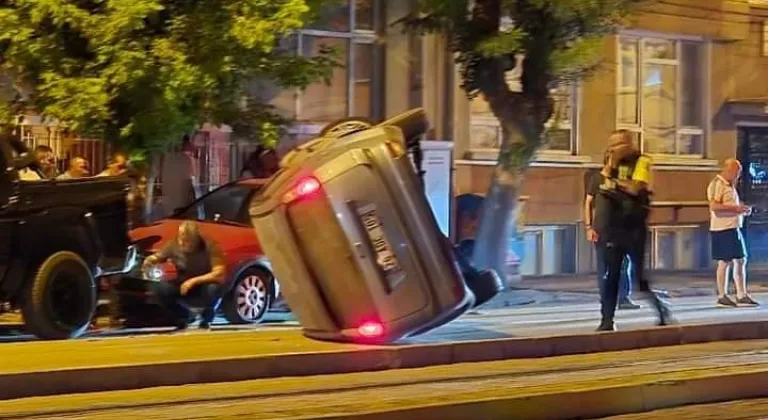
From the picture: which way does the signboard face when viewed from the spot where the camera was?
facing the viewer

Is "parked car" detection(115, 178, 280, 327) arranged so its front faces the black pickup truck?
yes

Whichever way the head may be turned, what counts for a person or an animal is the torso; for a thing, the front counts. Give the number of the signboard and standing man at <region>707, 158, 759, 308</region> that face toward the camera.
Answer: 1

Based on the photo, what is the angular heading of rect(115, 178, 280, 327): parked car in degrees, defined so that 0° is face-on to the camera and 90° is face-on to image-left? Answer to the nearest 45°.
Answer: approximately 45°

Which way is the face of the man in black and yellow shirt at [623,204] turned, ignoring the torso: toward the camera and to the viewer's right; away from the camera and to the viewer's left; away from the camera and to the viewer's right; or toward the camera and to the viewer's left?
toward the camera and to the viewer's left

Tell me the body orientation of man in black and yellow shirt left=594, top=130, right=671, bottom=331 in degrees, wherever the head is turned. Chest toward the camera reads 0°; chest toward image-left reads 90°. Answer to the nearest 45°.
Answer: approximately 45°
